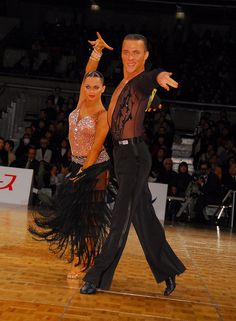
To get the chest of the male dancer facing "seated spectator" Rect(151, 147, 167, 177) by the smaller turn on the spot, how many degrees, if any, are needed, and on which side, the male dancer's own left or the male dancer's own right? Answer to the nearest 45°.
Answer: approximately 135° to the male dancer's own right

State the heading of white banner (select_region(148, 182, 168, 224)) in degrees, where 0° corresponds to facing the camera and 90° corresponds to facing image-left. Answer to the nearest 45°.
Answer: approximately 0°

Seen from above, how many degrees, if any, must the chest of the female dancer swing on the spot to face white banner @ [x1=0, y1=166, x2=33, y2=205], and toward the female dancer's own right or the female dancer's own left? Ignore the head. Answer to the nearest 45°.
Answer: approximately 135° to the female dancer's own right

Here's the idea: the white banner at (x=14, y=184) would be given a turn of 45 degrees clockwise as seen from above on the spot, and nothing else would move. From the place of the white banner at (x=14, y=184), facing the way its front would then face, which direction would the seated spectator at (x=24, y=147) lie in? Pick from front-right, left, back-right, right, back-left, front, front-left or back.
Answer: back-right

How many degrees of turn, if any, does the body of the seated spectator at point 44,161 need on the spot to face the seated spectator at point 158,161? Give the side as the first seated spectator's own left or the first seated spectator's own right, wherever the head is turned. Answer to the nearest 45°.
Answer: approximately 90° to the first seated spectator's own left

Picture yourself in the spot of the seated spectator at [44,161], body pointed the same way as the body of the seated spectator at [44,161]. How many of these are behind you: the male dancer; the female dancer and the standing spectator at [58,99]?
1

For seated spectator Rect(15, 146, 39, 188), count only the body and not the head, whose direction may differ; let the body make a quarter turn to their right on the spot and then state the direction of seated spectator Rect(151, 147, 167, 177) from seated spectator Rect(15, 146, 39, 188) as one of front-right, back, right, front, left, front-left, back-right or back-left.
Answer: back
